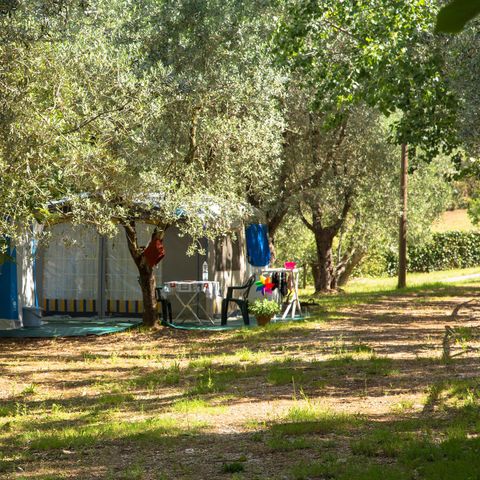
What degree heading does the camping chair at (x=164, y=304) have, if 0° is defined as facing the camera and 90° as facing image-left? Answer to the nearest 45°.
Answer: approximately 270°

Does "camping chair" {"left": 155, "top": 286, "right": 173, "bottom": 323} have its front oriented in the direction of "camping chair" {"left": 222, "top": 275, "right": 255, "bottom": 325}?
yes

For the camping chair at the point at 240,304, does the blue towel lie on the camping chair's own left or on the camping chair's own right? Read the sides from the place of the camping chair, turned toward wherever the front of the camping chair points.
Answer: on the camping chair's own right

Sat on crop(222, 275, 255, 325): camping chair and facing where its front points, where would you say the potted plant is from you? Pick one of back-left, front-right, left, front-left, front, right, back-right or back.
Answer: back-left

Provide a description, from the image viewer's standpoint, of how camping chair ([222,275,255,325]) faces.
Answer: facing to the left of the viewer

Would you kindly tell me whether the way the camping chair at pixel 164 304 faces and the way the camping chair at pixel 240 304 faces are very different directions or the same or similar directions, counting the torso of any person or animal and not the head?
very different directions

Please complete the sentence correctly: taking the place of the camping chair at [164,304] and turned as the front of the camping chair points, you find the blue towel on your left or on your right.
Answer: on your left

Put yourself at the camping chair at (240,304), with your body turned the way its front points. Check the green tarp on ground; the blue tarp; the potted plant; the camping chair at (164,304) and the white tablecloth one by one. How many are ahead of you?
4

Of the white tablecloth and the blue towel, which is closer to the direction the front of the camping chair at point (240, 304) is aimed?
the white tablecloth

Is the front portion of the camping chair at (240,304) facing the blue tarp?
yes

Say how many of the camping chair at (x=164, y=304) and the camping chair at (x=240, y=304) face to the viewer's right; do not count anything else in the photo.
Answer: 1

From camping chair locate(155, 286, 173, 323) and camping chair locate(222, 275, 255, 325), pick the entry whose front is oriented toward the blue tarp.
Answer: camping chair locate(222, 275, 255, 325)

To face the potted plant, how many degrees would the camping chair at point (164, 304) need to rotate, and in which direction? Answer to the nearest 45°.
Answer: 0° — it already faces it
